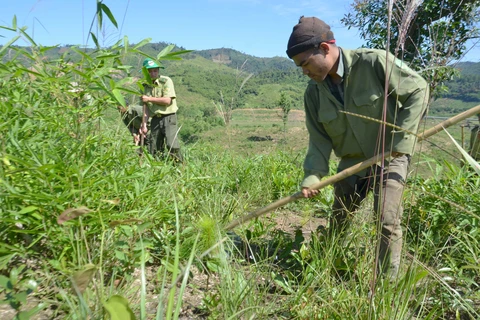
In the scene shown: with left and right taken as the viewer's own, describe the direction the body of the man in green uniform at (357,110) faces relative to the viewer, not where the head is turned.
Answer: facing the viewer and to the left of the viewer

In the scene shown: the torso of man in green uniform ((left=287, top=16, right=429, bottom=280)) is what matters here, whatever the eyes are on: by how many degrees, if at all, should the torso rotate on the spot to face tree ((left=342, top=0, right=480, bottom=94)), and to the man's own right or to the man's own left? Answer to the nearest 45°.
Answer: approximately 180°
